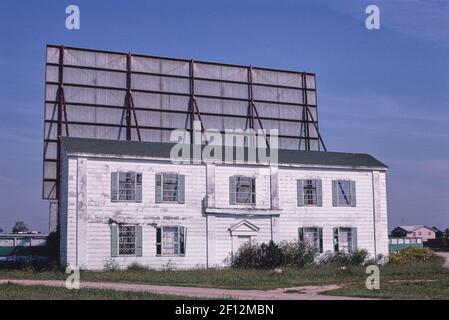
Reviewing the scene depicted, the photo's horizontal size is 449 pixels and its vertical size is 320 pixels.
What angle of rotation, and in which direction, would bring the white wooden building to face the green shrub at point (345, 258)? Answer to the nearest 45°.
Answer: approximately 90° to its left

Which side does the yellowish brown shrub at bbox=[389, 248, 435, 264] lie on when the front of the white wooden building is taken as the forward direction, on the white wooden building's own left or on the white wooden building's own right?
on the white wooden building's own left

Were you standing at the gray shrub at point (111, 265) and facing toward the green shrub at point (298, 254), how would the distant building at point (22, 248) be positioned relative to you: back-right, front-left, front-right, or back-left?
back-left

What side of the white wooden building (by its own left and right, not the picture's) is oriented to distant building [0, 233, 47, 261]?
back

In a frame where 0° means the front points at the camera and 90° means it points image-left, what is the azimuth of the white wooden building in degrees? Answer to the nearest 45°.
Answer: approximately 0°

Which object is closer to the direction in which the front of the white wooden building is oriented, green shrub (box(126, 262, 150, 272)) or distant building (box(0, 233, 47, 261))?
the green shrub

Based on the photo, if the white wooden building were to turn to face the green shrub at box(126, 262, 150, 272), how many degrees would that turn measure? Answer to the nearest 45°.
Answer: approximately 45° to its right
